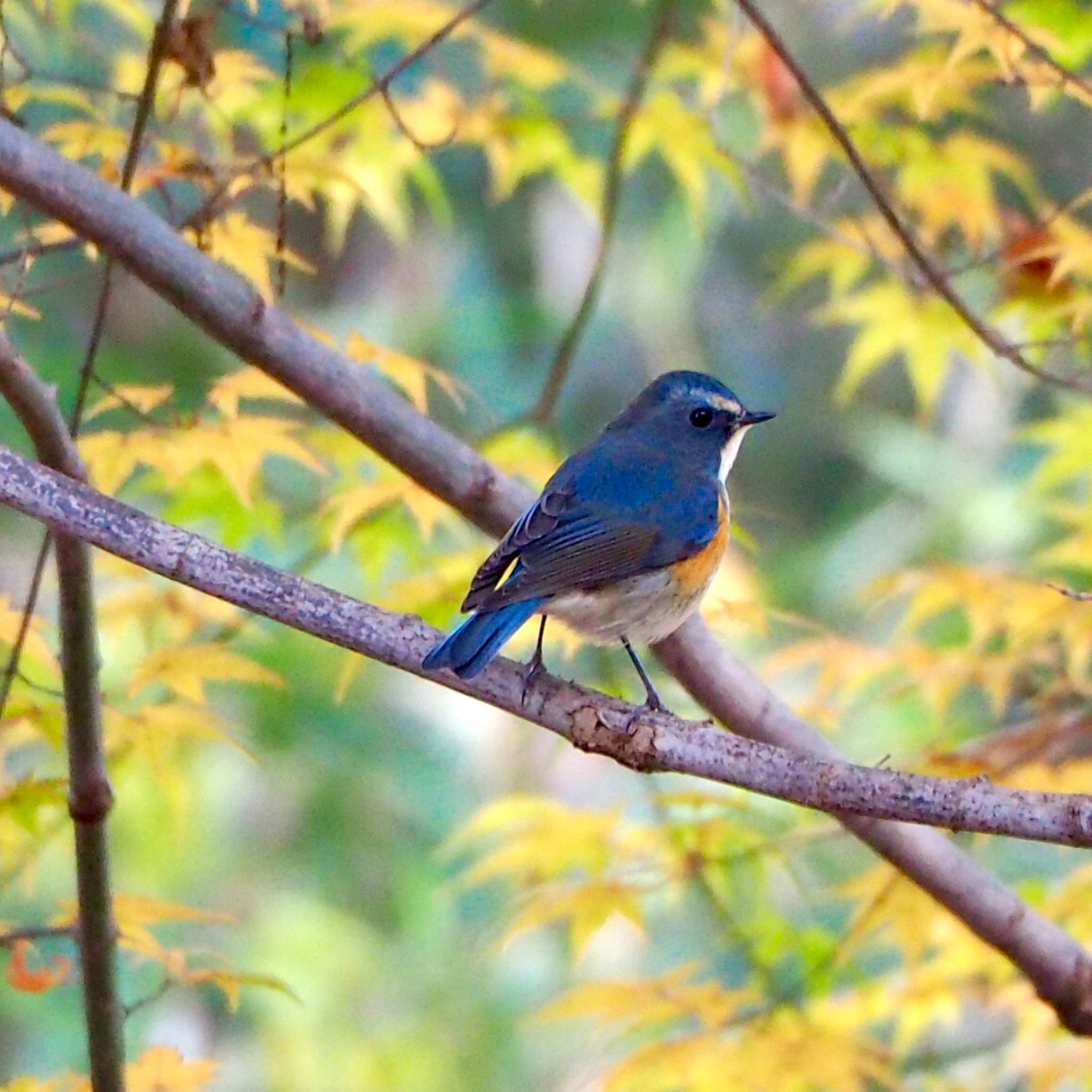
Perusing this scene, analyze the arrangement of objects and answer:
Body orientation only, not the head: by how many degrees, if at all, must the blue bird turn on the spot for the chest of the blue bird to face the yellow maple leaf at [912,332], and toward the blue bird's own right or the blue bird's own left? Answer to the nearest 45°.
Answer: approximately 45° to the blue bird's own left

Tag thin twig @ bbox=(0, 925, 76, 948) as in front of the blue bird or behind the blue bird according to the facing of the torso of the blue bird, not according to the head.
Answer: behind

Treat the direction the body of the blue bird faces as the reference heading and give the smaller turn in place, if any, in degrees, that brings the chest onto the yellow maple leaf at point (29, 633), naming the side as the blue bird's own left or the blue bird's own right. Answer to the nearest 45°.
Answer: approximately 180°

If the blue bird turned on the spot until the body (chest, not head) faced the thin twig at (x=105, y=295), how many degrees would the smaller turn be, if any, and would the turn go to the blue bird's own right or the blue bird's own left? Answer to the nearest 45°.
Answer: approximately 135° to the blue bird's own left

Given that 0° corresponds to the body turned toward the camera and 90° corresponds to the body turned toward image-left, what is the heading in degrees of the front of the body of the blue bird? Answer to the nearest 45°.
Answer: approximately 270°
